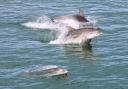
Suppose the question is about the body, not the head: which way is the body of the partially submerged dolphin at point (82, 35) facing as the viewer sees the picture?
to the viewer's right

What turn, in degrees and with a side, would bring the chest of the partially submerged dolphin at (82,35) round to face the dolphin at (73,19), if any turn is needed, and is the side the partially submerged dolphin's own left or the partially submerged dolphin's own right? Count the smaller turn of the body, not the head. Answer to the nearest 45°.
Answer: approximately 90° to the partially submerged dolphin's own left

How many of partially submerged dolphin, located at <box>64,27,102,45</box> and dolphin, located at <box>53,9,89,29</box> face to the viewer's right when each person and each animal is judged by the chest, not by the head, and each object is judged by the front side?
2

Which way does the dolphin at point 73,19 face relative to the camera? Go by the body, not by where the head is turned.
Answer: to the viewer's right
